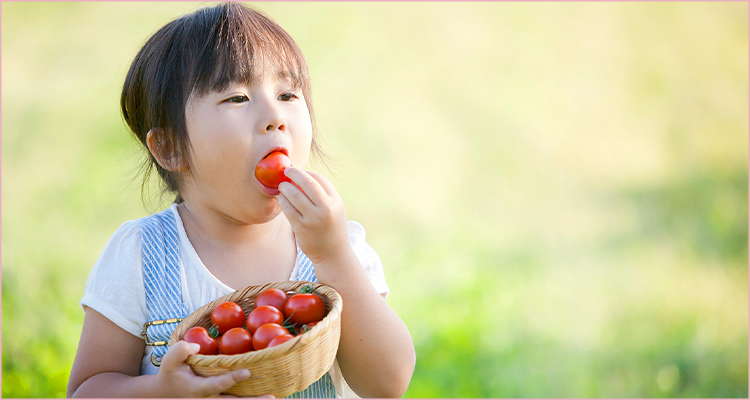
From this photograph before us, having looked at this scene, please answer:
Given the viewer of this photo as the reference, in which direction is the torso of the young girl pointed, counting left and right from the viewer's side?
facing the viewer and to the right of the viewer
